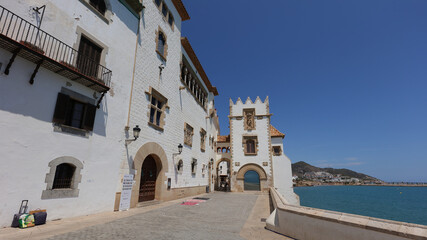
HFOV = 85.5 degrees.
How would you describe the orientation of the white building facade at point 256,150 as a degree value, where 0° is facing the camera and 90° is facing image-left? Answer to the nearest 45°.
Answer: approximately 0°

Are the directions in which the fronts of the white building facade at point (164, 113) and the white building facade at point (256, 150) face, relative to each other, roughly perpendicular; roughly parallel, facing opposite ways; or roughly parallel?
roughly perpendicular

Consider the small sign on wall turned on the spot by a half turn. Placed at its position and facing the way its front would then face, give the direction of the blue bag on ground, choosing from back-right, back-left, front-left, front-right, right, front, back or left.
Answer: left

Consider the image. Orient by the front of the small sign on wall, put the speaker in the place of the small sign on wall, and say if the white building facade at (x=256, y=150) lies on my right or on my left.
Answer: on my left

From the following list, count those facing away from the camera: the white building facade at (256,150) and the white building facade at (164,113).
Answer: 0

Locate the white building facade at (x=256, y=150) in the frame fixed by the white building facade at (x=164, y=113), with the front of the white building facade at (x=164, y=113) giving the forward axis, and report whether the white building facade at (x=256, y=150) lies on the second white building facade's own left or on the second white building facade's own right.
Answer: on the second white building facade's own left

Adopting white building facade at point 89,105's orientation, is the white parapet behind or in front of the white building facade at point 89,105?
in front

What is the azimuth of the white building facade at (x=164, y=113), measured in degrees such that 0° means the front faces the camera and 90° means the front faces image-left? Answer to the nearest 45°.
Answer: approximately 315°

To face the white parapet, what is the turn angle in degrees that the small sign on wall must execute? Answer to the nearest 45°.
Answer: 0° — it already faces it
